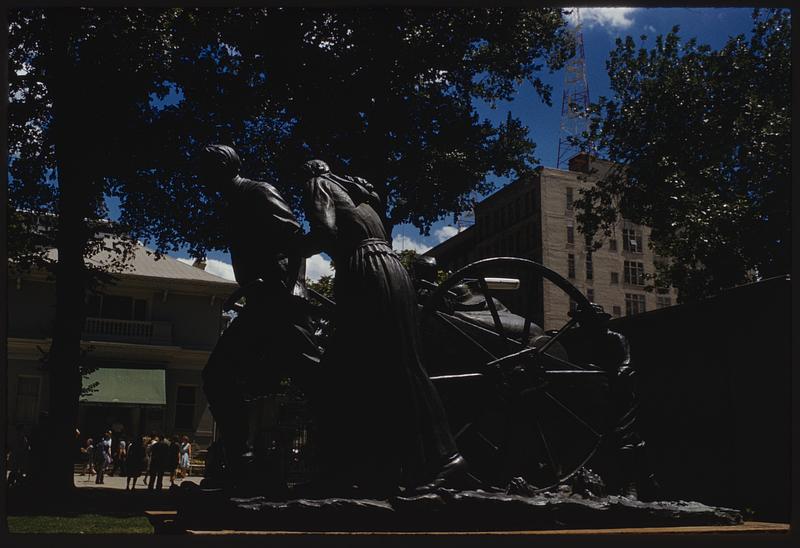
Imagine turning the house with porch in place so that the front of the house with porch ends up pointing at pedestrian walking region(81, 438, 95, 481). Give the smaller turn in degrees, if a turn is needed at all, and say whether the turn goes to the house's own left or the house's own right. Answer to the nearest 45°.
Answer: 0° — it already faces them

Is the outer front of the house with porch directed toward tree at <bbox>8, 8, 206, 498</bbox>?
yes

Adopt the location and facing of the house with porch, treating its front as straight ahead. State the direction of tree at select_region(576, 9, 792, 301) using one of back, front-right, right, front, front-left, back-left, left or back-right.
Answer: front-left

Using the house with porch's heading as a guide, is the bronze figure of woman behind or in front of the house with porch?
in front

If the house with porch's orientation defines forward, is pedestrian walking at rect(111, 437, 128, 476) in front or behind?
in front

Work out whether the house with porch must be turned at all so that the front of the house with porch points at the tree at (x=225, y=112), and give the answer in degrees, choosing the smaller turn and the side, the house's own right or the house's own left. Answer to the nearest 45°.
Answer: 0° — it already faces it

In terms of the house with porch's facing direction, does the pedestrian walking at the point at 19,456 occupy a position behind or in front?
in front

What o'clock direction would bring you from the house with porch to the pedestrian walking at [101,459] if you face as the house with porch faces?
The pedestrian walking is roughly at 12 o'clock from the house with porch.

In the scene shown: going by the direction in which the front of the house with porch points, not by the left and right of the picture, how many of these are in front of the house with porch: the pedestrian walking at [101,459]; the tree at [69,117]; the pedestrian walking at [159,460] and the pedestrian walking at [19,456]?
4

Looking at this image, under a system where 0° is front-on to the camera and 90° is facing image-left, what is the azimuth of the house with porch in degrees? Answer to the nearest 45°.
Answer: approximately 0°

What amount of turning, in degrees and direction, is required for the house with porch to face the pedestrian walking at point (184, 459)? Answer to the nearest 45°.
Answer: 0° — it already faces them
